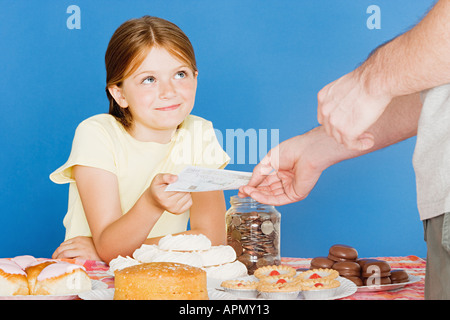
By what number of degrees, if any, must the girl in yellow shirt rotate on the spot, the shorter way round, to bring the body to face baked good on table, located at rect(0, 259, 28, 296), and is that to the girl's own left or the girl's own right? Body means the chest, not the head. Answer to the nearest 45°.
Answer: approximately 45° to the girl's own right

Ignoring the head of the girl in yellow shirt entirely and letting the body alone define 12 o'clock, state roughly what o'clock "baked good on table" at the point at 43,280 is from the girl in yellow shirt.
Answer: The baked good on table is roughly at 2 o'clock from the girl in yellow shirt.

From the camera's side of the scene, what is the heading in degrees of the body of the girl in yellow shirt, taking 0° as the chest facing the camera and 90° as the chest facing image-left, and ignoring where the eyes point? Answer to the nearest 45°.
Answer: approximately 315°

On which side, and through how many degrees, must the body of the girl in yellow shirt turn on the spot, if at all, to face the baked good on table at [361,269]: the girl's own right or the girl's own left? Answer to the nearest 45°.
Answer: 0° — they already face it

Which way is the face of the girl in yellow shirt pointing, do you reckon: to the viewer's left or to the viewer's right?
to the viewer's right

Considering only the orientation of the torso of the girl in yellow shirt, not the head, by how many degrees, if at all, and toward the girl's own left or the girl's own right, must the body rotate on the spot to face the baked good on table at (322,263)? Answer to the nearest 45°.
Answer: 0° — they already face it

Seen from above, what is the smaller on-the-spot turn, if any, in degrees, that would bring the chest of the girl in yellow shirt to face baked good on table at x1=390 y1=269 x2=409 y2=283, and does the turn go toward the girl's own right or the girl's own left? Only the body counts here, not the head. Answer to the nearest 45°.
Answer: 0° — they already face it

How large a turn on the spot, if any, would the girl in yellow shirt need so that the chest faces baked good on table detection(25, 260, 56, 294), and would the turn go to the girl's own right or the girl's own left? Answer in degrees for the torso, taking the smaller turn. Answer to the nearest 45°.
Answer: approximately 45° to the girl's own right
